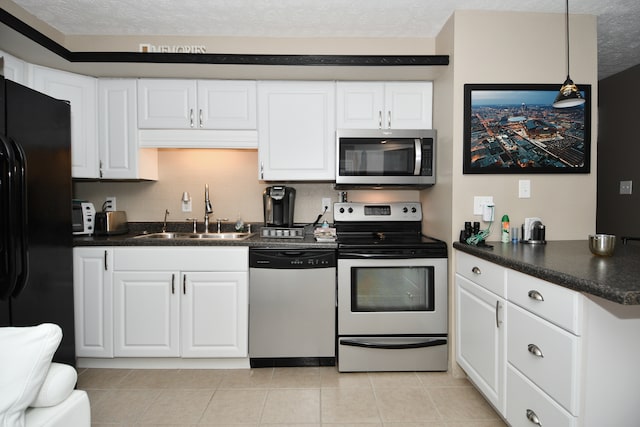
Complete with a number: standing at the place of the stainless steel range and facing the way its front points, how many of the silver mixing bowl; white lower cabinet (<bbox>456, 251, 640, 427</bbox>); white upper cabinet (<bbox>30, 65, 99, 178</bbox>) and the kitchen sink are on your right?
2

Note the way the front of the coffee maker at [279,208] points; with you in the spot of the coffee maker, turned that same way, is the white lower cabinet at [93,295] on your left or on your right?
on your right

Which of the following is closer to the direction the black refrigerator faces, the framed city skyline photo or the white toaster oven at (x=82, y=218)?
the framed city skyline photo

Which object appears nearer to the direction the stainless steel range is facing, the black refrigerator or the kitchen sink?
the black refrigerator

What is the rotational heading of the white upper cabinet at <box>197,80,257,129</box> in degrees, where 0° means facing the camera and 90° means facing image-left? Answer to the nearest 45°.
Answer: approximately 0°

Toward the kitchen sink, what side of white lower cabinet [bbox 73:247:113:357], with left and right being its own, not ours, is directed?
left
